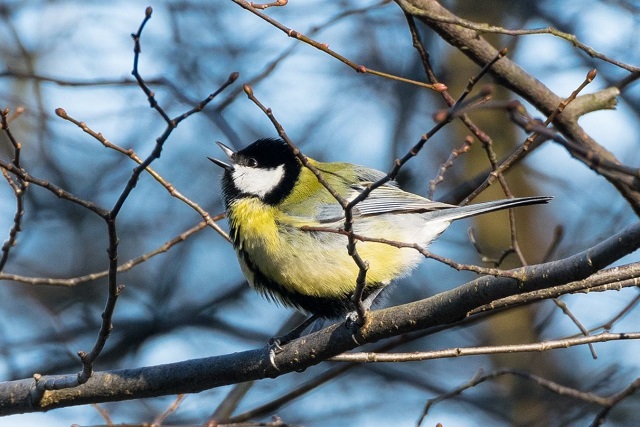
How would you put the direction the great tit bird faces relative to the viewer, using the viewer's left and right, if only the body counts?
facing to the left of the viewer
